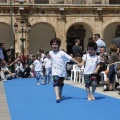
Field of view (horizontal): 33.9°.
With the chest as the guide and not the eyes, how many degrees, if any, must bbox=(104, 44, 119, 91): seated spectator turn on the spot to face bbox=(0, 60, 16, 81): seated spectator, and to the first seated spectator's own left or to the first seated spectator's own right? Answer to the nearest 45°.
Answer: approximately 45° to the first seated spectator's own right

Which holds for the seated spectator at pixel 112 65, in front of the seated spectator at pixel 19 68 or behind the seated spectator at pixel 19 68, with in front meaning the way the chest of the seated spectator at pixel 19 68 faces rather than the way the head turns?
in front

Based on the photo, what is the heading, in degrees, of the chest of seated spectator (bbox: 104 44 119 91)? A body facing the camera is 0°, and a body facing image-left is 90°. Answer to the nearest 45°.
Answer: approximately 90°

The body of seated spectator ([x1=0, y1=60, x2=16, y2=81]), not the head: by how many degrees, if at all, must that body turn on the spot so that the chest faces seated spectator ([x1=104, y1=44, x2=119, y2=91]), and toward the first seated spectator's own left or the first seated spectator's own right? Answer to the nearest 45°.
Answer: approximately 45° to the first seated spectator's own right

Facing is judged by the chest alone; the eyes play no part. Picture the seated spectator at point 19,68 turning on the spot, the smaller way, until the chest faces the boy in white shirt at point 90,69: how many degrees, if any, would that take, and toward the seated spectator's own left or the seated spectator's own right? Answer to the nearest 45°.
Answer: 0° — they already face them

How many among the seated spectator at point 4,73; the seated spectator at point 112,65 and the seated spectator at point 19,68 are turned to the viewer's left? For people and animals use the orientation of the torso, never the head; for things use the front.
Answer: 1

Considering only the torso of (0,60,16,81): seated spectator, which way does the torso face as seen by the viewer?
to the viewer's right
